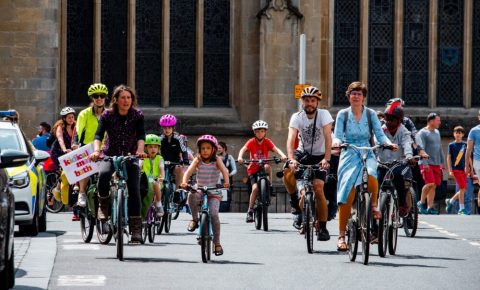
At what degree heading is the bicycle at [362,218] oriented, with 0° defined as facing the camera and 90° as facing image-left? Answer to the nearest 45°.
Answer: approximately 0°
